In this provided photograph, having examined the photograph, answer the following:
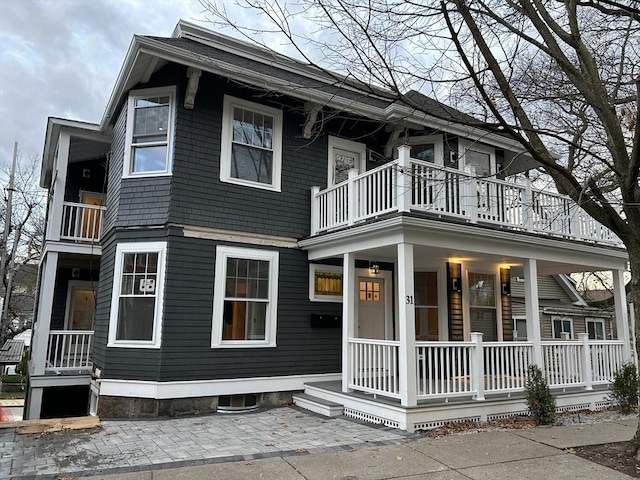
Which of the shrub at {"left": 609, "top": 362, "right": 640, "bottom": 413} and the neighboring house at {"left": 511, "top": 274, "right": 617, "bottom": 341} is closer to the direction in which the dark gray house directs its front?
the shrub

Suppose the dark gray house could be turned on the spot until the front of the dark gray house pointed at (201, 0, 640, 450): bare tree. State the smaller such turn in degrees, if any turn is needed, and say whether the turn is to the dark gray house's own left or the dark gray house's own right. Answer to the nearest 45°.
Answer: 0° — it already faces it

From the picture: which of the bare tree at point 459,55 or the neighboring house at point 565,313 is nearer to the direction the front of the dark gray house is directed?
the bare tree

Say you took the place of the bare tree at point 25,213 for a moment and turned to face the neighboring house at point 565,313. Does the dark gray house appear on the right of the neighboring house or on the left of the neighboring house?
right

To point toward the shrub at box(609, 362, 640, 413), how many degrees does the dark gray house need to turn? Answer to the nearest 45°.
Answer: approximately 45° to its left

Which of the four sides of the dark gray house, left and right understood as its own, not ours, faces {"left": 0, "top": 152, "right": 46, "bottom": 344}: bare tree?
back

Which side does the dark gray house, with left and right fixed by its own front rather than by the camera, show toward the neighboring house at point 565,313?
left

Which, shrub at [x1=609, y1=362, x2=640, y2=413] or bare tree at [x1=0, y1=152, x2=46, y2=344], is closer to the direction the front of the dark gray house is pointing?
the shrub

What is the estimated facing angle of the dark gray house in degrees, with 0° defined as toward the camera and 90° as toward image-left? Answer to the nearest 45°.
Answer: approximately 315°

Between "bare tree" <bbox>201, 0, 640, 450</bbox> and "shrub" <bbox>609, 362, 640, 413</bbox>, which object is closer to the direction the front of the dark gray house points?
the bare tree
